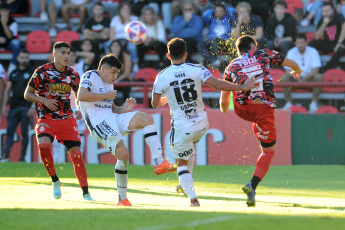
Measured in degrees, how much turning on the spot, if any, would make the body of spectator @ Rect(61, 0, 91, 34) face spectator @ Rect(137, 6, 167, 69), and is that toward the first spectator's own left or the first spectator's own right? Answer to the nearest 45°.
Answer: approximately 45° to the first spectator's own left

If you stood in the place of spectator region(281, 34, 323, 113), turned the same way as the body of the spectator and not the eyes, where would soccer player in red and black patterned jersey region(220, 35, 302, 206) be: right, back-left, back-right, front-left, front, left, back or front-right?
front

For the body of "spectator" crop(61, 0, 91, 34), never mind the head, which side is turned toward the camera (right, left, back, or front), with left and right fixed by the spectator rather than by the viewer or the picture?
front

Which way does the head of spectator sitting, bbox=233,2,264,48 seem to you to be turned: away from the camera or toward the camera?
toward the camera

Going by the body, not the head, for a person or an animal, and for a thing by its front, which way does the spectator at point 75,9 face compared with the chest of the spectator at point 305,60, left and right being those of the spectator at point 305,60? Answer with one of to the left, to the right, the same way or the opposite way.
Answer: the same way

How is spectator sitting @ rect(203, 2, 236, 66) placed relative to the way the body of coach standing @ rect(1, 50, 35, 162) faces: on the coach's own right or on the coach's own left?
on the coach's own left

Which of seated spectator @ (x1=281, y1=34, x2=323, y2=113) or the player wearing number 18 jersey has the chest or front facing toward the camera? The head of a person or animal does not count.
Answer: the seated spectator

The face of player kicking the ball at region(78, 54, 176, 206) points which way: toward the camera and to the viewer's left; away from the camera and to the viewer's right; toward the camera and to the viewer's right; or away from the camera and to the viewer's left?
toward the camera and to the viewer's right

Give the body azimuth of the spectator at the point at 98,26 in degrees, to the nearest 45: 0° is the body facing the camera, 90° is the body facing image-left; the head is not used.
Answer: approximately 0°

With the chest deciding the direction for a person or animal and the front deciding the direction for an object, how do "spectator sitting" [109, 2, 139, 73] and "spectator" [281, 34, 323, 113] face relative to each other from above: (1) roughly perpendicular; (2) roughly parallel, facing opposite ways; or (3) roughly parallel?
roughly parallel

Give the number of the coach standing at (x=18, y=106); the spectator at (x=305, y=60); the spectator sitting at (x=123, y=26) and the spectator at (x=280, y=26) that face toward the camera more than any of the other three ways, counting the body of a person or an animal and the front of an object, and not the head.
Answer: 4

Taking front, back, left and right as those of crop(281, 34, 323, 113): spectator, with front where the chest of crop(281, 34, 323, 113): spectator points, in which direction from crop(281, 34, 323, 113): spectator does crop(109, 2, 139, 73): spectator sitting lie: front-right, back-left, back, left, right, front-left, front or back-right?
right

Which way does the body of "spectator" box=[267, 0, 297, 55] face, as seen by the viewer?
toward the camera

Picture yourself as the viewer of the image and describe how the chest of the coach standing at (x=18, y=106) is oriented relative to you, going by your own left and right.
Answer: facing the viewer

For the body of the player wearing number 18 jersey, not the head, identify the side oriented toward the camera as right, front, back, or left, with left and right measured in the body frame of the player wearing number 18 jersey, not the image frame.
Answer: back

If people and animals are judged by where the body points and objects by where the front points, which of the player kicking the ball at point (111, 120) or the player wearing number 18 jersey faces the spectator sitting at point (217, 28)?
the player wearing number 18 jersey

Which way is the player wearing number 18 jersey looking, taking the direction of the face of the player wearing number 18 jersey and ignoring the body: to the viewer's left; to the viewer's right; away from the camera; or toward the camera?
away from the camera

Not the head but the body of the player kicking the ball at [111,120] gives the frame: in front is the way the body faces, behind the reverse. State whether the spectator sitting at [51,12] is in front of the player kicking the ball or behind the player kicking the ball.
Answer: behind

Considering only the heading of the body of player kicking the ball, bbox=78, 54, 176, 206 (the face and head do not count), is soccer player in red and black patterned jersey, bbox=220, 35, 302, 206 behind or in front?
in front

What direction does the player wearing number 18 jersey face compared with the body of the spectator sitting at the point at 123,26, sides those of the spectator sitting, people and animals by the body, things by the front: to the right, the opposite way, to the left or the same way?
the opposite way

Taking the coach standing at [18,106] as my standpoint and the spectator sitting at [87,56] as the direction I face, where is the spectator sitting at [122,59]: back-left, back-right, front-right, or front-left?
front-right

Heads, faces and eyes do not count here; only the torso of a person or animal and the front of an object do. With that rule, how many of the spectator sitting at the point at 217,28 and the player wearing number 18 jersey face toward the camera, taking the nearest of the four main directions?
1
